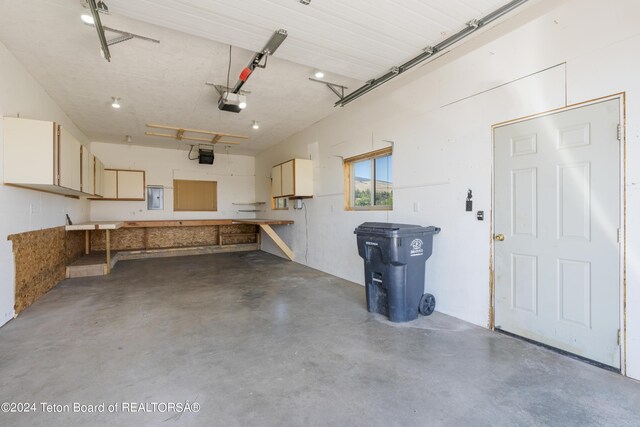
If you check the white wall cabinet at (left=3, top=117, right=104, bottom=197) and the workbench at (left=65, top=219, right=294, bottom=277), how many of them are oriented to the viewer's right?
1

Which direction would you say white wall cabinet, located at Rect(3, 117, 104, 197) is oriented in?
to the viewer's right

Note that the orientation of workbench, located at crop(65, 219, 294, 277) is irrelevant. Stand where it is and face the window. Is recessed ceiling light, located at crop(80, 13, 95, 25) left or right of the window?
right

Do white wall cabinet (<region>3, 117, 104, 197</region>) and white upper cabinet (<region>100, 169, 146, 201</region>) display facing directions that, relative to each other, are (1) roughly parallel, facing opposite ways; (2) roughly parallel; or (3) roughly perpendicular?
roughly perpendicular

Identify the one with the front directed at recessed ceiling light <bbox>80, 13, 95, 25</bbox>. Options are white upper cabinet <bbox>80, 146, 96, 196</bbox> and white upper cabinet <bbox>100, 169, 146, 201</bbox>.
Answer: white upper cabinet <bbox>100, 169, 146, 201</bbox>

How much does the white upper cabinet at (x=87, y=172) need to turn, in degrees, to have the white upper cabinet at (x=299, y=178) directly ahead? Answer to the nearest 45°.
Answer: approximately 45° to its right

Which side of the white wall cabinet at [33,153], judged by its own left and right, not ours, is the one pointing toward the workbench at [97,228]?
left

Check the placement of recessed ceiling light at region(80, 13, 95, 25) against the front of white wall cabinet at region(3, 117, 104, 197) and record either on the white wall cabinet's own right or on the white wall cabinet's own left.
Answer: on the white wall cabinet's own right

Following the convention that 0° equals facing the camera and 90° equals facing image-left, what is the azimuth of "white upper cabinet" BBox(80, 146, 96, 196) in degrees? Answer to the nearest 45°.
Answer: approximately 270°
